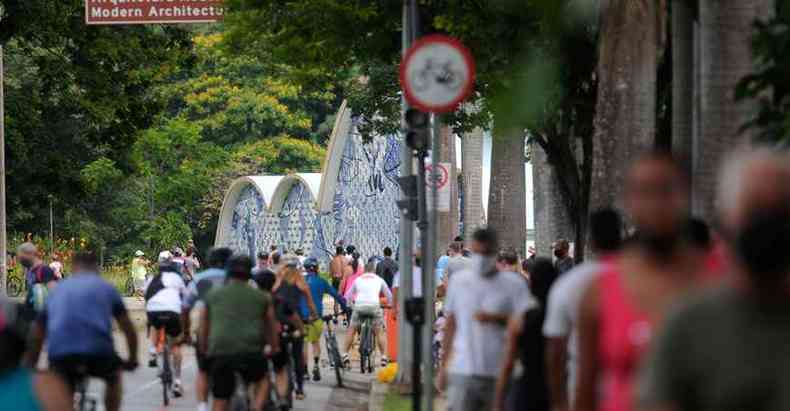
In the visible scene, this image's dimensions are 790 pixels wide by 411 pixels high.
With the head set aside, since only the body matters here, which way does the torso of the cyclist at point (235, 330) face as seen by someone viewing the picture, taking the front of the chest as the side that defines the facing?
away from the camera

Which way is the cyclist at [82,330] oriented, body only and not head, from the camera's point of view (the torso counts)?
away from the camera

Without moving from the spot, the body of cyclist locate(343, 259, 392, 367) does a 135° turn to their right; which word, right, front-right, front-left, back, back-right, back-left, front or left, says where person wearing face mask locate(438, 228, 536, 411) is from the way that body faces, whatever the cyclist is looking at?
front-right

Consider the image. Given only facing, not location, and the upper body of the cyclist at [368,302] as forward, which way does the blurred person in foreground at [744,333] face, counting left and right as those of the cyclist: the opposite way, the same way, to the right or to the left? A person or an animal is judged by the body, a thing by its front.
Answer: the opposite way

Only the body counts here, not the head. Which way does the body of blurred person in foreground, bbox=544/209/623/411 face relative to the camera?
away from the camera

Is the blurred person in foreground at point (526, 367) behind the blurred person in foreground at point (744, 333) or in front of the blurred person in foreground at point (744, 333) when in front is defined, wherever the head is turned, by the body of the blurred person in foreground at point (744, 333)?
behind

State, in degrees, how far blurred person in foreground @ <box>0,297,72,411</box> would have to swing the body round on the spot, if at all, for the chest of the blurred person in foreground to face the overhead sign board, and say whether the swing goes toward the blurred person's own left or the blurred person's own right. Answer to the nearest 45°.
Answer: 0° — they already face it

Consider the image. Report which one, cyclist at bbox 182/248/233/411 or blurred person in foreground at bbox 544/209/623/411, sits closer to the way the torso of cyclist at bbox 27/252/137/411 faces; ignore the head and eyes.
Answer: the cyclist

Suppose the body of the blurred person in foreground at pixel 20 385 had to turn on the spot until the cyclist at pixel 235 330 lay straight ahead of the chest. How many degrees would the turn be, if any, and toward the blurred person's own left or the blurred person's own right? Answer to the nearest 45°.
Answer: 0° — they already face them

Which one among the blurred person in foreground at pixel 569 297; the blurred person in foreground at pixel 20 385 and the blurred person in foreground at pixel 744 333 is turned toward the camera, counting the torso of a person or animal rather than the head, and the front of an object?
the blurred person in foreground at pixel 744 333

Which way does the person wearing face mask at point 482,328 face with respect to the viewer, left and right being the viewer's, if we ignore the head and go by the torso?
facing the viewer

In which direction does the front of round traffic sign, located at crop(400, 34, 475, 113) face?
toward the camera

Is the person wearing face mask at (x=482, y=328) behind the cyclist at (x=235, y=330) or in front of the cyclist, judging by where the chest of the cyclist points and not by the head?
behind
